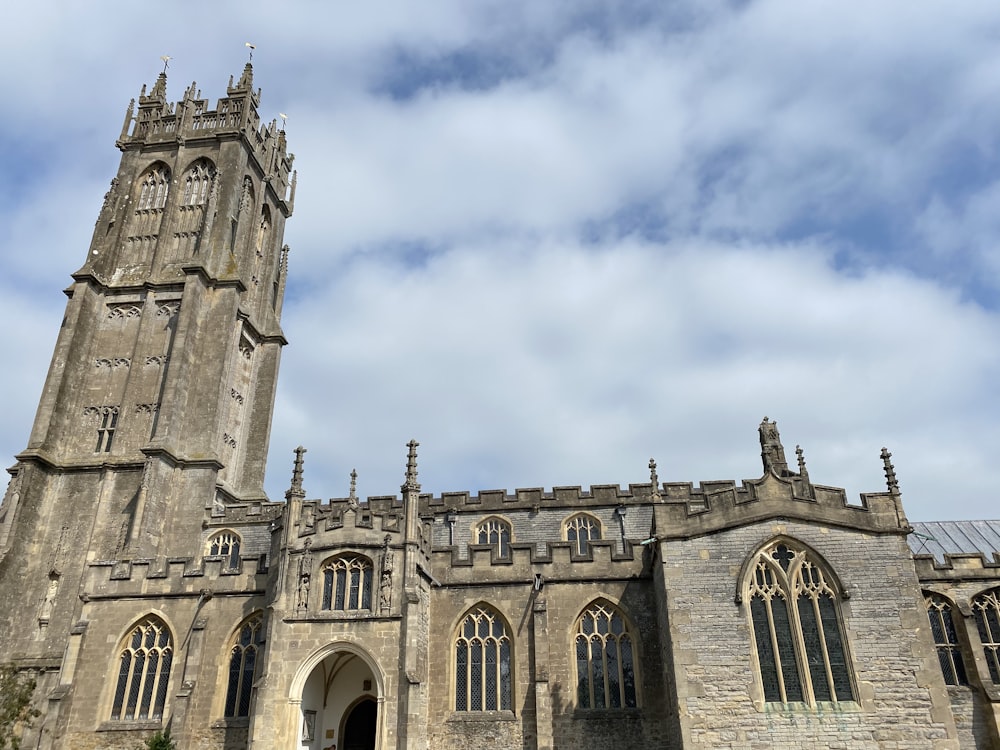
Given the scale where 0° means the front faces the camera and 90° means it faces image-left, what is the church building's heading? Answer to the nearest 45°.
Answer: approximately 0°
